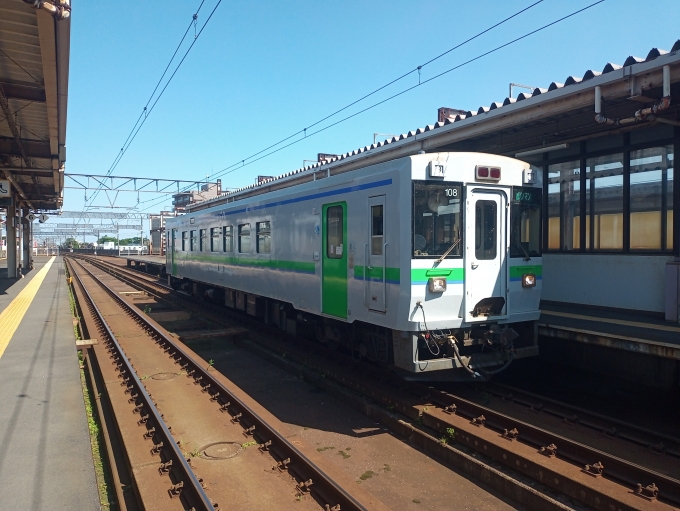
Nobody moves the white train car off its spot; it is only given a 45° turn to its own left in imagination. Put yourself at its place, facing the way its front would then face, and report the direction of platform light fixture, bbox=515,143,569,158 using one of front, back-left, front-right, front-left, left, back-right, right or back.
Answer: front-left

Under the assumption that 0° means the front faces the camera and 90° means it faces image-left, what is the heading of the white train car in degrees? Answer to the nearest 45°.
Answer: approximately 315°

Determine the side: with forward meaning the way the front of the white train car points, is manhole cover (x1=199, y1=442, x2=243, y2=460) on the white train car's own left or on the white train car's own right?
on the white train car's own right

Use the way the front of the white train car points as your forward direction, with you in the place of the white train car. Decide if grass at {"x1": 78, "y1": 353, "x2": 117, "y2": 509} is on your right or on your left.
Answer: on your right

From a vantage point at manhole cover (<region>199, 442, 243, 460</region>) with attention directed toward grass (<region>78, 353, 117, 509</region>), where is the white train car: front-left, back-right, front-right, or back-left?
back-right
